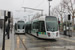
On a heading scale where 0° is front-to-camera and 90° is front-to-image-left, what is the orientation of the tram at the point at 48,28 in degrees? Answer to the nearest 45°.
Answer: approximately 315°
